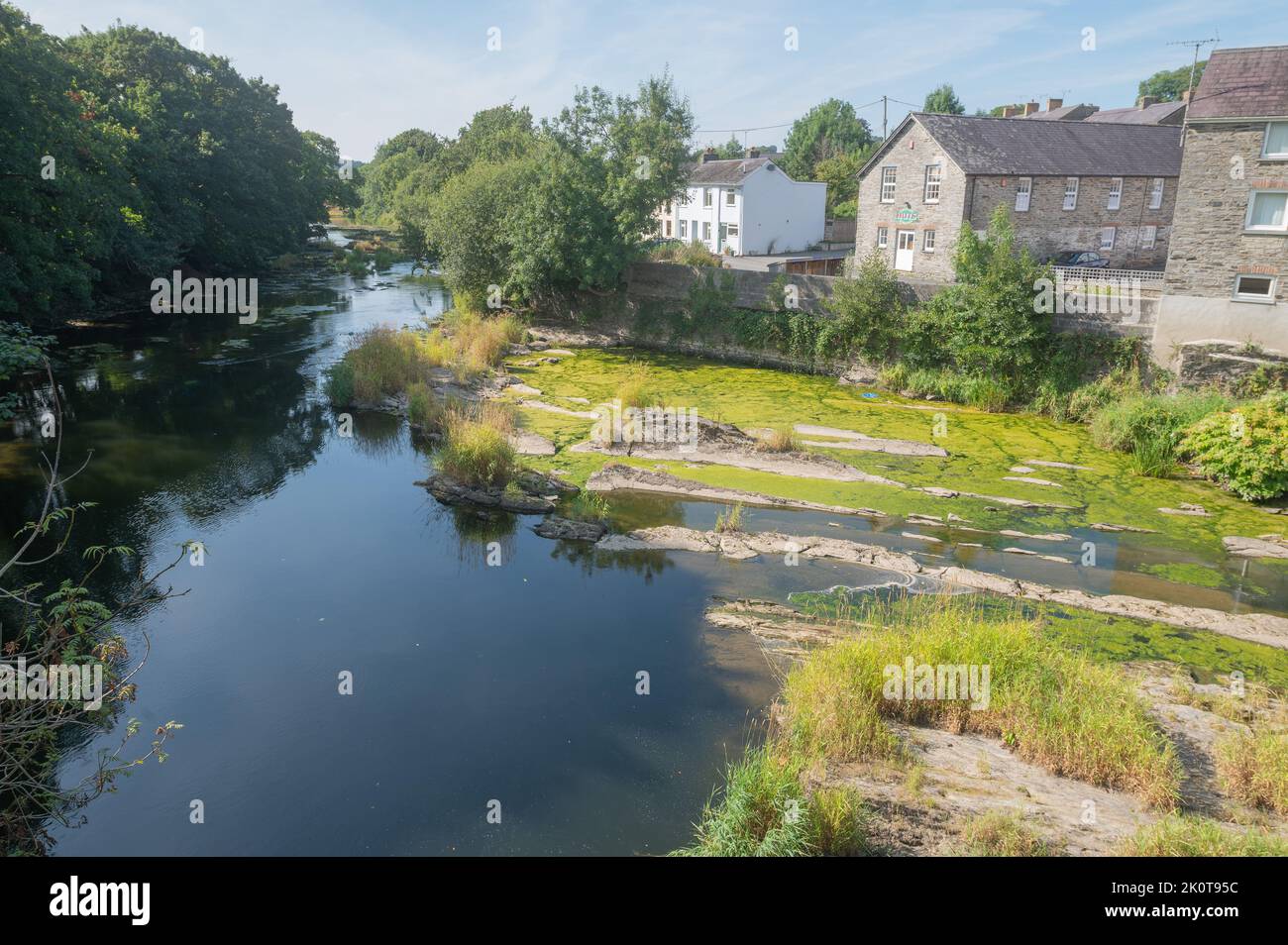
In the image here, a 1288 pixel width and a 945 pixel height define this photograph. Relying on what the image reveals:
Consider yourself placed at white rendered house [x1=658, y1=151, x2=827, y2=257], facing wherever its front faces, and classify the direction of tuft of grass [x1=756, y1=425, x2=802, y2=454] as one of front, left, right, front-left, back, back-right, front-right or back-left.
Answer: front-left

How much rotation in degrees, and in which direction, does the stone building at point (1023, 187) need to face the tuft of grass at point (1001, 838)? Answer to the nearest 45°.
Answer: approximately 45° to its left

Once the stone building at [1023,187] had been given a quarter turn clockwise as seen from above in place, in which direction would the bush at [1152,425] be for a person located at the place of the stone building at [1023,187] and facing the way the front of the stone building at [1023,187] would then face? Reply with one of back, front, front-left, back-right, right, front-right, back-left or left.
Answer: back-left

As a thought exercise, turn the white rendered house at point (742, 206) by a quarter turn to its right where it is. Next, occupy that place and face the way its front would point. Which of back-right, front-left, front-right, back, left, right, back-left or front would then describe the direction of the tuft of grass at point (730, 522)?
back-left

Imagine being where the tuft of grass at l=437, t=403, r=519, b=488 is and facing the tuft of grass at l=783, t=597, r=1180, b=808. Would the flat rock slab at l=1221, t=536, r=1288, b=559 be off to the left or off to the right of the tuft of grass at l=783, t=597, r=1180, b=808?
left

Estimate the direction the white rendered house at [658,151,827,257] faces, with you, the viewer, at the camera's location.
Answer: facing the viewer and to the left of the viewer

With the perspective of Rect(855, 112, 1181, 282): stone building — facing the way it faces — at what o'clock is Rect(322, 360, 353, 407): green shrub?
The green shrub is roughly at 12 o'clock from the stone building.

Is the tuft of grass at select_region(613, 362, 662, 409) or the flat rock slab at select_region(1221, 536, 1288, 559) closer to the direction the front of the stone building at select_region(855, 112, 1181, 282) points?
the tuft of grass

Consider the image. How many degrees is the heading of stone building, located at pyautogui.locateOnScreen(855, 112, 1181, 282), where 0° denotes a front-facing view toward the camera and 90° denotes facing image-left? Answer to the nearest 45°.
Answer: approximately 45°

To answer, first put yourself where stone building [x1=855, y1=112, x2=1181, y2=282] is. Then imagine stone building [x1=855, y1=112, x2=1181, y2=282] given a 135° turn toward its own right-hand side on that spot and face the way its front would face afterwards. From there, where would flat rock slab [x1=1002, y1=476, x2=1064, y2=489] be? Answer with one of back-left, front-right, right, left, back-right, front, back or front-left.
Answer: back

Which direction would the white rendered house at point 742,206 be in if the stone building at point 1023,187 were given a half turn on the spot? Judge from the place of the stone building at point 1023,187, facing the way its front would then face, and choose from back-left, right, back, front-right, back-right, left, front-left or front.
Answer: left
